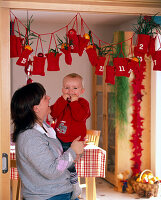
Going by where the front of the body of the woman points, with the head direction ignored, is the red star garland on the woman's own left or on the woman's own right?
on the woman's own left

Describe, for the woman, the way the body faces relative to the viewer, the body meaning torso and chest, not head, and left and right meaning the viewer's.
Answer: facing to the right of the viewer

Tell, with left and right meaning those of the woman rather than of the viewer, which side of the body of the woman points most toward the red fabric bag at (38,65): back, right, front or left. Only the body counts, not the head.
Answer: left

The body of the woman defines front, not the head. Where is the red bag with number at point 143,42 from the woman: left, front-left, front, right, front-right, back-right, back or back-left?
front-left

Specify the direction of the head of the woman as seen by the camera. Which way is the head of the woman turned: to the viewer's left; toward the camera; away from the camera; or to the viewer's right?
to the viewer's right

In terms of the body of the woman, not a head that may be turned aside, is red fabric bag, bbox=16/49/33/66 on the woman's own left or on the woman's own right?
on the woman's own left

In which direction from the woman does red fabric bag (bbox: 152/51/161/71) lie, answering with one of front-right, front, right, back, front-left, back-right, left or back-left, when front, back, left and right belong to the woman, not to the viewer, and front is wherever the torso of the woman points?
front-left
